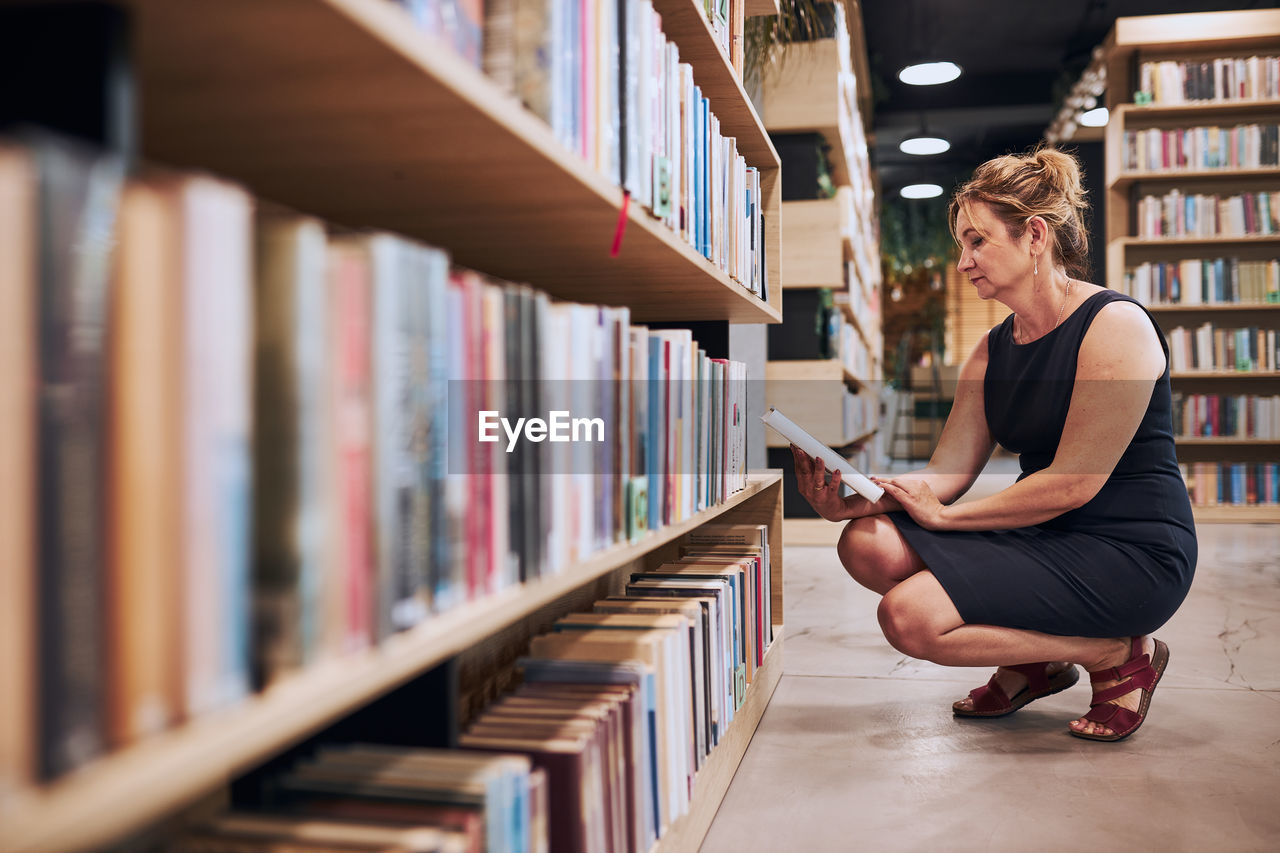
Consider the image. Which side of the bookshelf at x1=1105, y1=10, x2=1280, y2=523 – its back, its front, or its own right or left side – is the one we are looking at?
front

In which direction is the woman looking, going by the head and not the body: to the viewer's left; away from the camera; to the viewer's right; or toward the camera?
to the viewer's left

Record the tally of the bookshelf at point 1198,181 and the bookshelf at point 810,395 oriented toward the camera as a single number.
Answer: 1

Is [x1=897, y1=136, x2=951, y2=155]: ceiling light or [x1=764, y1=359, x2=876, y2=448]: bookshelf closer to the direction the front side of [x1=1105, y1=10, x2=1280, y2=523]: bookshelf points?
the bookshelf

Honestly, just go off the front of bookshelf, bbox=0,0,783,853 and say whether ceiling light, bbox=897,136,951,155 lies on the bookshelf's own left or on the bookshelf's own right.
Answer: on the bookshelf's own left

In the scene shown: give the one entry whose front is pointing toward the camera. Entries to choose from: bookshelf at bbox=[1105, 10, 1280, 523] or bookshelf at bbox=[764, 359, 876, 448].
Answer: bookshelf at bbox=[1105, 10, 1280, 523]

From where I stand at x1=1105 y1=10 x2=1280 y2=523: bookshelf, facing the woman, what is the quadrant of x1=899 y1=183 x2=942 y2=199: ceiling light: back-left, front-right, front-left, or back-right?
back-right

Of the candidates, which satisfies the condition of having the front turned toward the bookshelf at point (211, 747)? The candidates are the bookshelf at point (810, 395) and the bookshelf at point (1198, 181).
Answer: the bookshelf at point (1198, 181)

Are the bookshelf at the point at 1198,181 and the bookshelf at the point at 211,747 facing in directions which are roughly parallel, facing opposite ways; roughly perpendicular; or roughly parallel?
roughly perpendicular

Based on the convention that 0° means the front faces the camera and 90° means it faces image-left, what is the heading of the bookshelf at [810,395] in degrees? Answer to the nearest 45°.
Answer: approximately 270°

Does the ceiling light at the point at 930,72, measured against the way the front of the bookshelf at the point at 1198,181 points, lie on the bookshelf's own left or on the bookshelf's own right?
on the bookshelf's own right

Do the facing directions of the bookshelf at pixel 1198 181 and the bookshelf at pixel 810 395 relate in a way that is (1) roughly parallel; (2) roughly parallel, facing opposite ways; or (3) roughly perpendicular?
roughly perpendicular

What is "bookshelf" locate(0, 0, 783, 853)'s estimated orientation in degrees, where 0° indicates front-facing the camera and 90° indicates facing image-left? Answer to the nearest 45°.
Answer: approximately 315°

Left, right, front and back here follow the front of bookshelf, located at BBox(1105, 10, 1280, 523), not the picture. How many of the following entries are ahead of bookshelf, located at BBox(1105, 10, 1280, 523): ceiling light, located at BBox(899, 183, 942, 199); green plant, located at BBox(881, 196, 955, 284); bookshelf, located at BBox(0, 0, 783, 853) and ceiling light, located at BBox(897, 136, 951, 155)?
1
